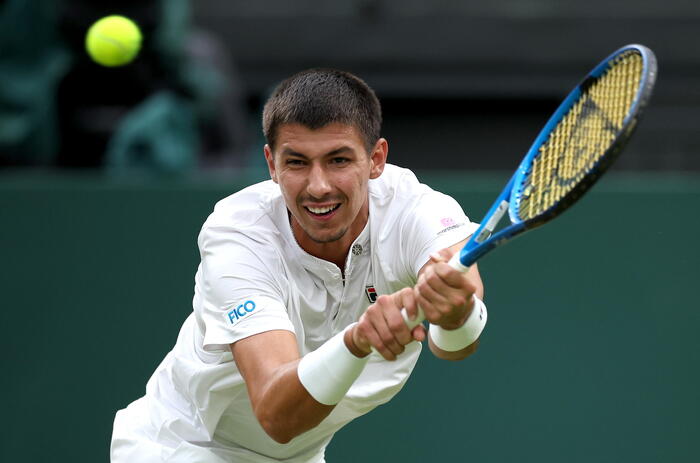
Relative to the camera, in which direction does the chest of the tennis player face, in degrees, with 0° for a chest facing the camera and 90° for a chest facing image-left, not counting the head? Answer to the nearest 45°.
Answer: approximately 315°
